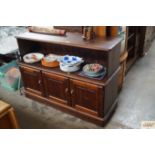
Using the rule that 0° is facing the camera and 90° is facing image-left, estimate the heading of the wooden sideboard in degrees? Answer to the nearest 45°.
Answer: approximately 45°
